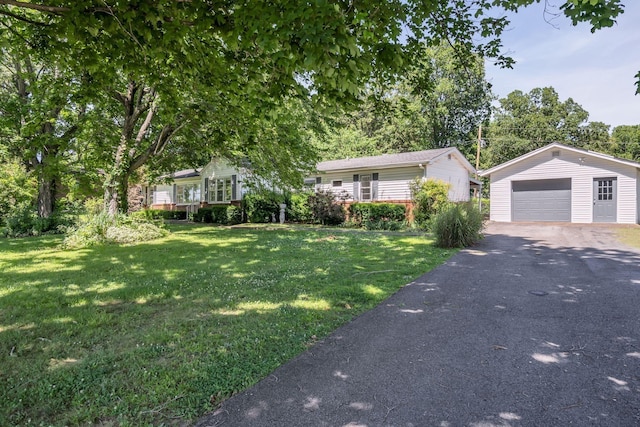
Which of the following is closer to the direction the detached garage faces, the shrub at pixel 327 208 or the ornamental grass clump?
the ornamental grass clump

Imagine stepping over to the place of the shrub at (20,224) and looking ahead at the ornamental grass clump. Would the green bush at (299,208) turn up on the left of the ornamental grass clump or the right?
left

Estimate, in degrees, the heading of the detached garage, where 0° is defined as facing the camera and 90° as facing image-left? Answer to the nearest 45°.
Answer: approximately 0°

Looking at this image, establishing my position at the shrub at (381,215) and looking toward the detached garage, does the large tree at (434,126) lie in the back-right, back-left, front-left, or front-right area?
front-left

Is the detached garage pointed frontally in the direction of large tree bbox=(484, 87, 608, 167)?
no

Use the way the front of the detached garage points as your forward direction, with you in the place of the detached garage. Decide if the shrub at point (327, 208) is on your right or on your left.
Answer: on your right

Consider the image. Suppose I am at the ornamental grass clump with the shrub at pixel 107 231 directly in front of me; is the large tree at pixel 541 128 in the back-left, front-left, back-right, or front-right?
back-right

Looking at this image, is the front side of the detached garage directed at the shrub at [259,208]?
no

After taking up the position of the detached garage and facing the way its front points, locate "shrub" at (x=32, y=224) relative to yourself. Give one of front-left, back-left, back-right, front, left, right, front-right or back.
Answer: front-right

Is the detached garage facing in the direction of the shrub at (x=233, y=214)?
no

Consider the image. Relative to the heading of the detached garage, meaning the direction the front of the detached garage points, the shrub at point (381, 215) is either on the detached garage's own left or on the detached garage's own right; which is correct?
on the detached garage's own right
